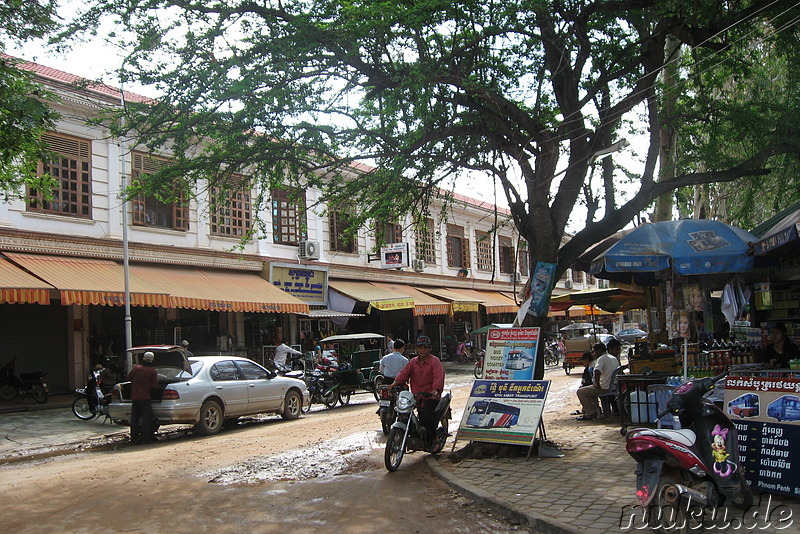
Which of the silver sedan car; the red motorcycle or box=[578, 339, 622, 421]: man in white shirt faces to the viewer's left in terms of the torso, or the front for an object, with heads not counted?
the man in white shirt

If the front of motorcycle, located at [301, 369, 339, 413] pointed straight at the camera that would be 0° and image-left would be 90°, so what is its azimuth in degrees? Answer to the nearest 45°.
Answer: approximately 45°

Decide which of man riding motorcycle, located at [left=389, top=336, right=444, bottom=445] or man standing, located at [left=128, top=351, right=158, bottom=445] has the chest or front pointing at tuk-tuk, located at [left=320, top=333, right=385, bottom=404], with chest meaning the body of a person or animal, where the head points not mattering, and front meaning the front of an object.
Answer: the man standing

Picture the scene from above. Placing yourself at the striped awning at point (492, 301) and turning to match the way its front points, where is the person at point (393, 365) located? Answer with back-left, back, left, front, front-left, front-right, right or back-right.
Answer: front-right

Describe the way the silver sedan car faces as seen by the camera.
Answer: facing away from the viewer and to the right of the viewer

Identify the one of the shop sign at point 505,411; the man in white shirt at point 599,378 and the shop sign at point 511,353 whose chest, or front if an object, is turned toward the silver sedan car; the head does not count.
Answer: the man in white shirt

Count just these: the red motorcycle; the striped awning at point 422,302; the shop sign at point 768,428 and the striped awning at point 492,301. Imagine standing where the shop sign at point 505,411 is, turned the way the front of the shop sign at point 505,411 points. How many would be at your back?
2

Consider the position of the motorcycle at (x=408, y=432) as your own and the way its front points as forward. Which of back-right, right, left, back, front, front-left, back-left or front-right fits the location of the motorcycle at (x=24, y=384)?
right

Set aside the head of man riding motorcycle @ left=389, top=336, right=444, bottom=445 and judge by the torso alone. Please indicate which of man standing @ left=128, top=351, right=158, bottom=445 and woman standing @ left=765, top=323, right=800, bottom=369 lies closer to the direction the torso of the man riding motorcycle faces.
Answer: the man standing

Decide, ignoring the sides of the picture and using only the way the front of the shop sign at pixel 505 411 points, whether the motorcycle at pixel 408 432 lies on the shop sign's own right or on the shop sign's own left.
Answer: on the shop sign's own right

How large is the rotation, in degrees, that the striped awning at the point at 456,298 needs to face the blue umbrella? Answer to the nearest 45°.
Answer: approximately 45° to its right

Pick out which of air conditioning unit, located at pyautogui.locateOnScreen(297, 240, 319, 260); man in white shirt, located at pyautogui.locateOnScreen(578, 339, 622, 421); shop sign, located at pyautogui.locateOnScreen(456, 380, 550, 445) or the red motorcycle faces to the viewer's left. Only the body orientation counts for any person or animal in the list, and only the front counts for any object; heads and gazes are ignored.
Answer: the man in white shirt

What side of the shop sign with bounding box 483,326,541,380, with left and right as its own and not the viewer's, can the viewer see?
front

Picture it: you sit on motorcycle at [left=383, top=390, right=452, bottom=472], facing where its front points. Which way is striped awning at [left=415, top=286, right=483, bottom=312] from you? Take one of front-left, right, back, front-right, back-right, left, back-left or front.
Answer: back-right

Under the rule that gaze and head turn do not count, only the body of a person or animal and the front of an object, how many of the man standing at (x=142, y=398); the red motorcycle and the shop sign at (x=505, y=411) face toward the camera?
1

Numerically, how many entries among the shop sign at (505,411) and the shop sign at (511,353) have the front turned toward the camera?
2

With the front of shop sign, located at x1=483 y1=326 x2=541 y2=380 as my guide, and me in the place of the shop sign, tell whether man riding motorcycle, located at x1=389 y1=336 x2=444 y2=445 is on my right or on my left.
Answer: on my right

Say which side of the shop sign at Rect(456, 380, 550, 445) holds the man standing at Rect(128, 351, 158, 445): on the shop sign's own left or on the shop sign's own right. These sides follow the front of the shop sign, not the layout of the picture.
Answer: on the shop sign's own right
